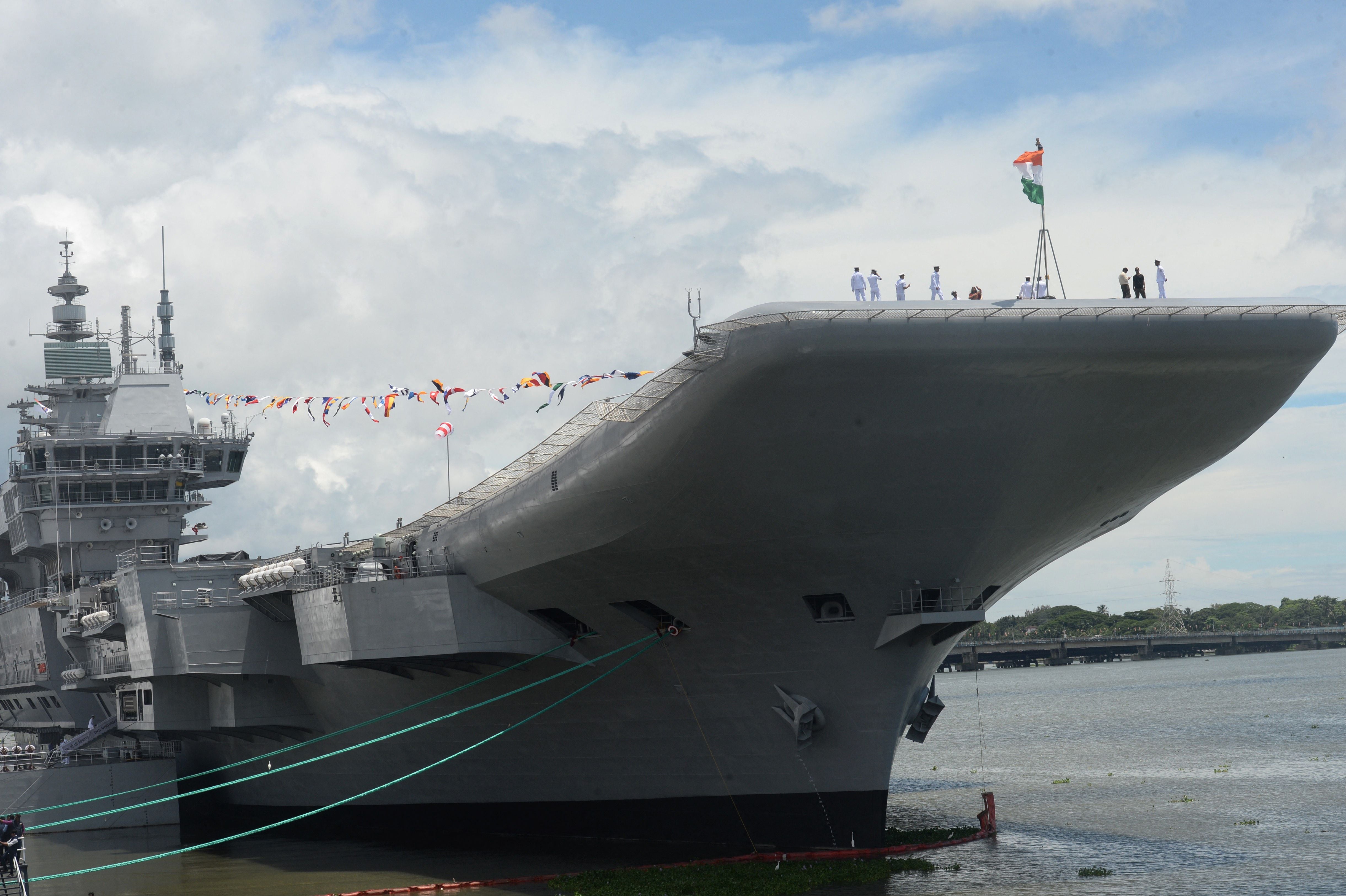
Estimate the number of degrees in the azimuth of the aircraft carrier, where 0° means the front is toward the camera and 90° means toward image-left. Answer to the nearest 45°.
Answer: approximately 315°
